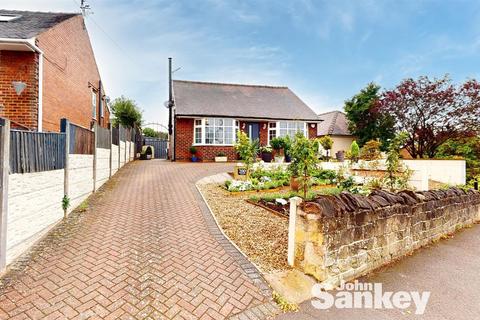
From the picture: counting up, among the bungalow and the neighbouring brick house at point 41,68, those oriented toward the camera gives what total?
2

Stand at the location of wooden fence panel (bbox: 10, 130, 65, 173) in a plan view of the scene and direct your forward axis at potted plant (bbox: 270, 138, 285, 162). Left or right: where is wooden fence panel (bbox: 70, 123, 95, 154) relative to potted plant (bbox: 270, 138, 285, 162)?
left

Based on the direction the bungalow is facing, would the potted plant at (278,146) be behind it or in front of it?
in front

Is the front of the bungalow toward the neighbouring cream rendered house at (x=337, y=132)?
no

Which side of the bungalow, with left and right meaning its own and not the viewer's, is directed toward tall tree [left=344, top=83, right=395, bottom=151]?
left

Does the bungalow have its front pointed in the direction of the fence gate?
no

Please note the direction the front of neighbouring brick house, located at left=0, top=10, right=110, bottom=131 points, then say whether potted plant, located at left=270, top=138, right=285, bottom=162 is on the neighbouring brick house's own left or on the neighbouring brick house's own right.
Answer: on the neighbouring brick house's own left

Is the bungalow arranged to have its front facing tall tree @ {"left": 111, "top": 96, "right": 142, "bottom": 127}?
no

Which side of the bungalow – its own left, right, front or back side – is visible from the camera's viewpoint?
front

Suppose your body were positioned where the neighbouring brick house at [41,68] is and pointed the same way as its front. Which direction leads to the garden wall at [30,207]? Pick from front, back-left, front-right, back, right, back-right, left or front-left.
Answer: front

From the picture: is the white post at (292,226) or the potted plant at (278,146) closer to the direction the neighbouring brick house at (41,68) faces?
the white post
